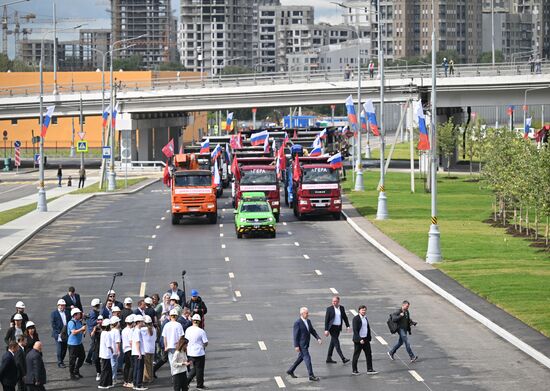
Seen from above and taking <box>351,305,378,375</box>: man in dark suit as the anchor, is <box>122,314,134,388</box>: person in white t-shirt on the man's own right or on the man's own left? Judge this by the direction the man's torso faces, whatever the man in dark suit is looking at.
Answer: on the man's own right

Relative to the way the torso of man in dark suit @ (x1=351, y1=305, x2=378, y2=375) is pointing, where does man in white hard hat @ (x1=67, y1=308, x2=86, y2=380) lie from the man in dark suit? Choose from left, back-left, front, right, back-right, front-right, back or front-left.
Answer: back-right

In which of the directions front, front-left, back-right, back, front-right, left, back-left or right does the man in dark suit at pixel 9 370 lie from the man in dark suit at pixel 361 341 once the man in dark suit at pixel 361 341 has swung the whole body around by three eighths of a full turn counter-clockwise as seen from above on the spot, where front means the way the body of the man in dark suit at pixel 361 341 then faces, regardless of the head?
back-left

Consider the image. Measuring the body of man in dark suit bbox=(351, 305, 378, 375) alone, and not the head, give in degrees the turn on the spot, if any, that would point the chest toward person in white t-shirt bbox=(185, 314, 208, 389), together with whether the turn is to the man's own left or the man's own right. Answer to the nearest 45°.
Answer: approximately 90° to the man's own right

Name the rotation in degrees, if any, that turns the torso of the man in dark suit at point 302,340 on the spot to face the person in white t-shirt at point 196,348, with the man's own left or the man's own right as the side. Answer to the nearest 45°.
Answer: approximately 90° to the man's own right

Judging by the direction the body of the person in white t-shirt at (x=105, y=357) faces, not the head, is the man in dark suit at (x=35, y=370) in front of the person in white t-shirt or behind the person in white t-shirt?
behind

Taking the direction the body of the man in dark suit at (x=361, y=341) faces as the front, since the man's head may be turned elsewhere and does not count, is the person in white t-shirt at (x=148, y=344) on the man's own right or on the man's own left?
on the man's own right

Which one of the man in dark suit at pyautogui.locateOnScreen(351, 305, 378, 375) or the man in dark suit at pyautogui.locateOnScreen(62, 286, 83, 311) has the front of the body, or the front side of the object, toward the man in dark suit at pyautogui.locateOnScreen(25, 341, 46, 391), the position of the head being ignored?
the man in dark suit at pyautogui.locateOnScreen(62, 286, 83, 311)

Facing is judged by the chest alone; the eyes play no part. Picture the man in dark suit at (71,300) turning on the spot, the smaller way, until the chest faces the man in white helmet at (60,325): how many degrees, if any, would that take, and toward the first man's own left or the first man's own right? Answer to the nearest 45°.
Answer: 0° — they already face them

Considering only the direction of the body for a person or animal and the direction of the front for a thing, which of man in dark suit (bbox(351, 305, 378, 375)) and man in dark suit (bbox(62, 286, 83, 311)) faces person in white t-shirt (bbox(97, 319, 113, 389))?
man in dark suit (bbox(62, 286, 83, 311))
